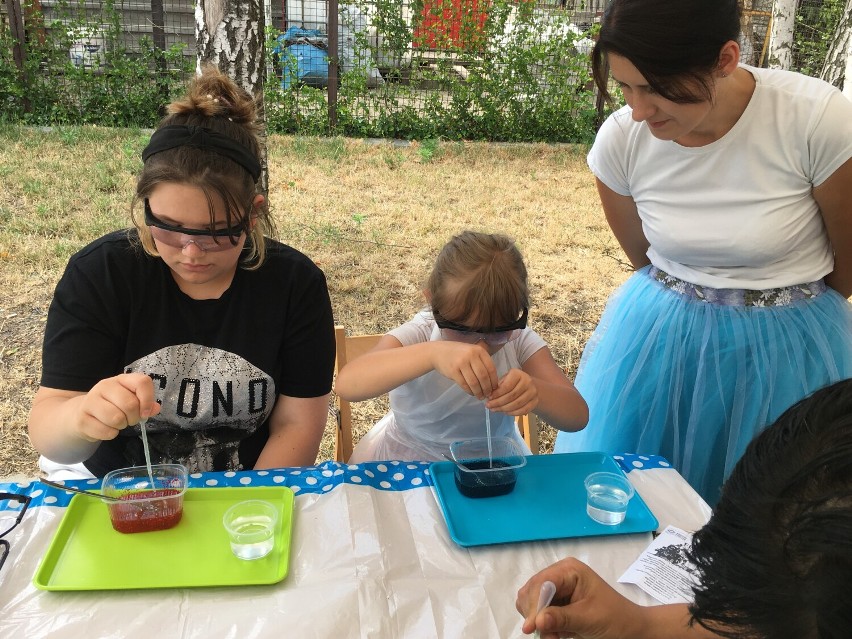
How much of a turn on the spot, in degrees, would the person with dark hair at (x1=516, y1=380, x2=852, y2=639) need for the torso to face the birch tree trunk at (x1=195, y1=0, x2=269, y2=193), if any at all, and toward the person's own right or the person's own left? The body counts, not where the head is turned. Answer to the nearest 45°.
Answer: approximately 45° to the person's own right

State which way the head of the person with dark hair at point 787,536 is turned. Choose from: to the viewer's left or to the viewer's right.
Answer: to the viewer's left

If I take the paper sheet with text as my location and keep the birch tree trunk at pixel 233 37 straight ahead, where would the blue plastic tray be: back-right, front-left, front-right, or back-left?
front-left

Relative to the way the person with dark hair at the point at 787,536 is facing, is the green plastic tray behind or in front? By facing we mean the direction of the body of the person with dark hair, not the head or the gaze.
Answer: in front

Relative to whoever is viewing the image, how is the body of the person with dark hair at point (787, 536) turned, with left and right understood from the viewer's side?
facing to the left of the viewer

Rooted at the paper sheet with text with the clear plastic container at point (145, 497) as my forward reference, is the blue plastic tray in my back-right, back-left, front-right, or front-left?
front-right

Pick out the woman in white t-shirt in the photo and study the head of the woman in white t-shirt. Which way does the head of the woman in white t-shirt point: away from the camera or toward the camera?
toward the camera
